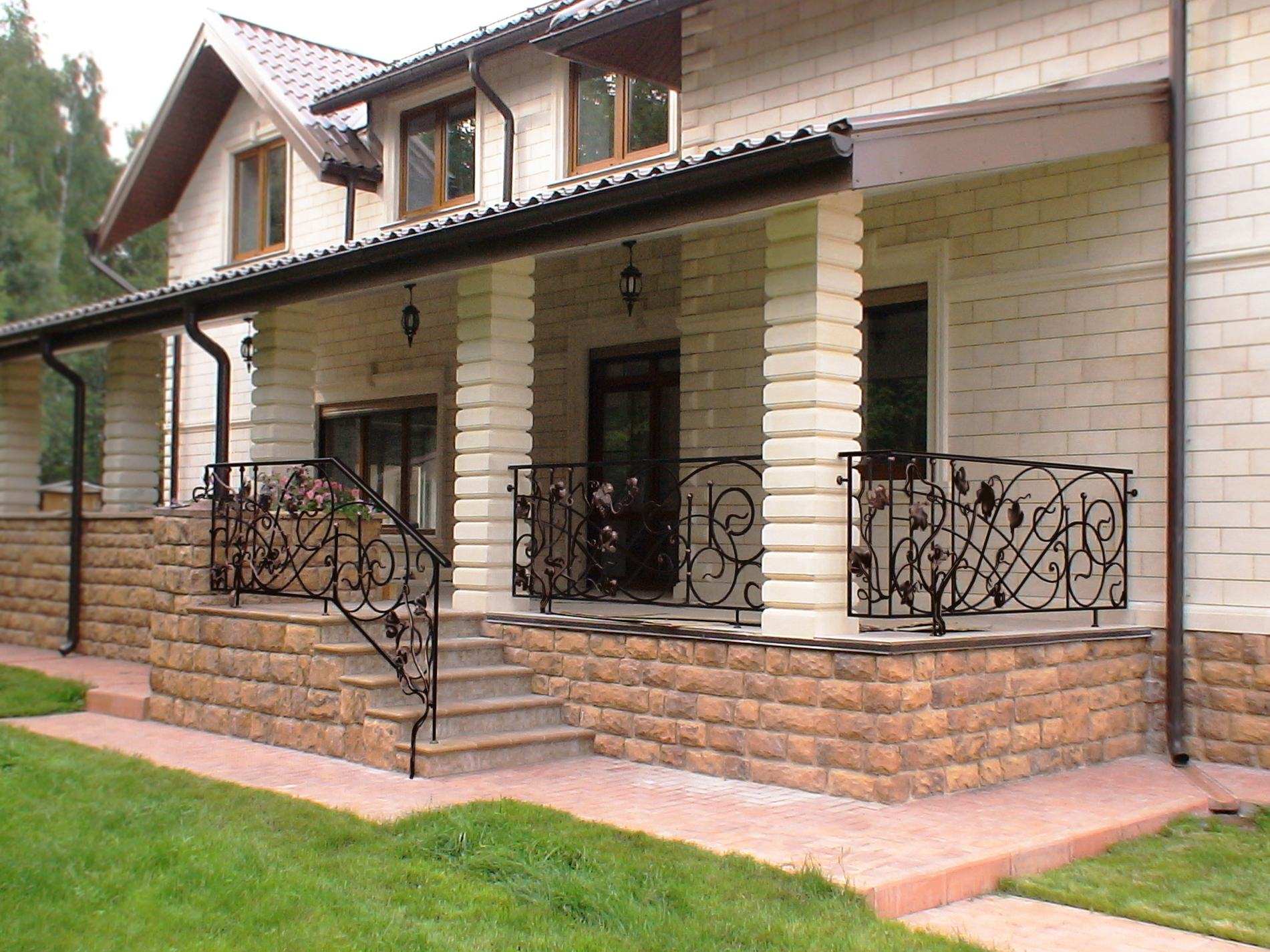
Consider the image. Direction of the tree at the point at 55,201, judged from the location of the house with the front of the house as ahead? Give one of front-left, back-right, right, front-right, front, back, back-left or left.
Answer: right

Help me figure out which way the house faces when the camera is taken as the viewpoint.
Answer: facing the viewer and to the left of the viewer
